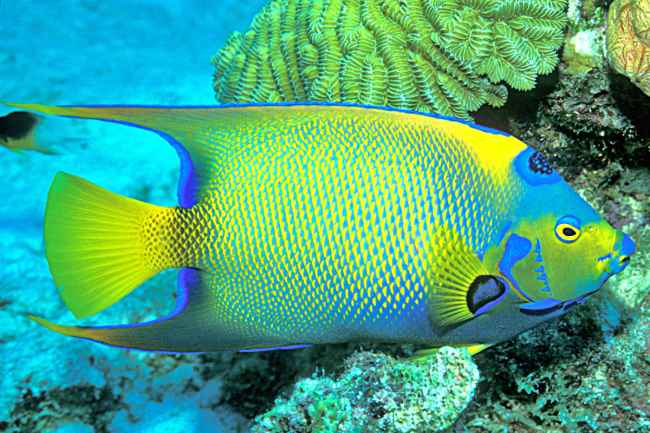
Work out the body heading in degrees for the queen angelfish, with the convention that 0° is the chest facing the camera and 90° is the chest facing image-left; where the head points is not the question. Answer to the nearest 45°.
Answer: approximately 270°

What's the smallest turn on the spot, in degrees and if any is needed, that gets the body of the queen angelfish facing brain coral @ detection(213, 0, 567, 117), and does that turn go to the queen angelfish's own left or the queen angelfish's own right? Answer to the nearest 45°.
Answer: approximately 45° to the queen angelfish's own left

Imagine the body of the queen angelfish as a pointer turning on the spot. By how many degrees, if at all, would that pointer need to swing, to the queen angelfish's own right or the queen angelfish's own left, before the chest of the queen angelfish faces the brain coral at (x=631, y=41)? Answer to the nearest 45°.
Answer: approximately 45° to the queen angelfish's own left

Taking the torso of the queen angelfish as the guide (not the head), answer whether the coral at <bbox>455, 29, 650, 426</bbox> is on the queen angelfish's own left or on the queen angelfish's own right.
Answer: on the queen angelfish's own left
